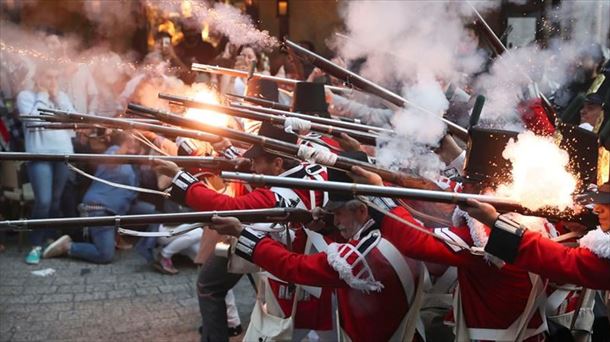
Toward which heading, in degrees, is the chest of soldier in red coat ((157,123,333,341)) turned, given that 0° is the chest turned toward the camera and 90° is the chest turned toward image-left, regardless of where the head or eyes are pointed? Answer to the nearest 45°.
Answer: approximately 90°

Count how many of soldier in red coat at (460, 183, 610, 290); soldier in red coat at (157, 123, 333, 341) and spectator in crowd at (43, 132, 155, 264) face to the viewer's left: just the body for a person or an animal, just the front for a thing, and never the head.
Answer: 2

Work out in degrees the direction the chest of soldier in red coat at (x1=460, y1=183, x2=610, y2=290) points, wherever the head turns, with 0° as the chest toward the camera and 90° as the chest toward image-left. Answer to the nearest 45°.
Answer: approximately 90°

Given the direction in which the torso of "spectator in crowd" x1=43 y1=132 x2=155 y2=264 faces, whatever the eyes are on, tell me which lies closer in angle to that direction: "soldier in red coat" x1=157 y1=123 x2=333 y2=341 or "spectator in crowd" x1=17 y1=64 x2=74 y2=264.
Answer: the soldier in red coat

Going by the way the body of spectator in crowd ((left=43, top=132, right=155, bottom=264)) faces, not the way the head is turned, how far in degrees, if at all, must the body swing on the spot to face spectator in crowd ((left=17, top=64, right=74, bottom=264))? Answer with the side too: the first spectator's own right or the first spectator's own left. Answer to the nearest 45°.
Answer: approximately 135° to the first spectator's own left

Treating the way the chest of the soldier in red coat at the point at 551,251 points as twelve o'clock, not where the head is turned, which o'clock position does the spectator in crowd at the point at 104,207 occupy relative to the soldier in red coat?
The spectator in crowd is roughly at 1 o'clock from the soldier in red coat.

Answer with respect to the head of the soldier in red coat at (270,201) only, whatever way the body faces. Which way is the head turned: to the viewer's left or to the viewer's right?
to the viewer's left

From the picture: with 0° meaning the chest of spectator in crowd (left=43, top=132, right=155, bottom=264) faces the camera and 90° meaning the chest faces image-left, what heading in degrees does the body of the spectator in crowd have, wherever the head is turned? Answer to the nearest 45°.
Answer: approximately 270°
